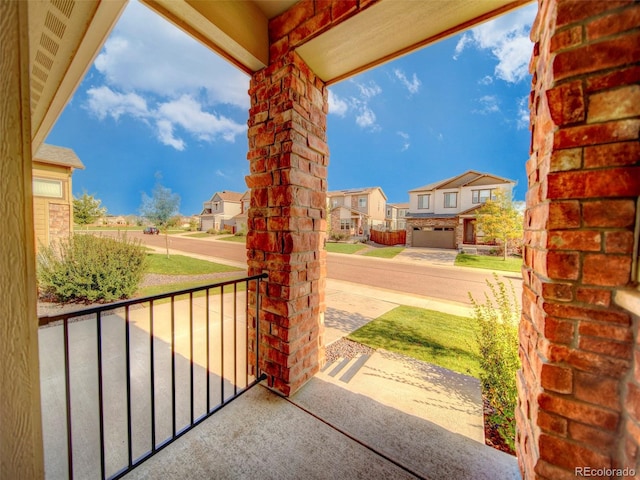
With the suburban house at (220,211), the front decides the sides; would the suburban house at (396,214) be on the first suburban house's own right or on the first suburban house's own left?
on the first suburban house's own left

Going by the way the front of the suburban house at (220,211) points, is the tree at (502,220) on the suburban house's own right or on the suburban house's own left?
on the suburban house's own left

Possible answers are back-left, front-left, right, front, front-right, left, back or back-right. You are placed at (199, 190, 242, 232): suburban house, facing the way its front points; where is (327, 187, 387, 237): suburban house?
left

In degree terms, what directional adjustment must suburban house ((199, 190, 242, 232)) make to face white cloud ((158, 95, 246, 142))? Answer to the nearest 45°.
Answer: approximately 135° to its right

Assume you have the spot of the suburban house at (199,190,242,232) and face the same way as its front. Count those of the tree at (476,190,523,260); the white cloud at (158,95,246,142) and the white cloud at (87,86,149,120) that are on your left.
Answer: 1

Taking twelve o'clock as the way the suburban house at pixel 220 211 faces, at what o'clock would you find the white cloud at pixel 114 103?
The white cloud is roughly at 3 o'clock from the suburban house.

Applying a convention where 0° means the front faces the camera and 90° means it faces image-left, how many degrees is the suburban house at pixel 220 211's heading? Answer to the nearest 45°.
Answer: approximately 45°

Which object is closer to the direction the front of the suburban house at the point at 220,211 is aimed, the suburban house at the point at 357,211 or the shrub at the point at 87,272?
the shrub

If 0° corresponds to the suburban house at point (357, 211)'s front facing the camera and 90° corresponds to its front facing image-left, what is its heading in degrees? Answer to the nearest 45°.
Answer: approximately 45°

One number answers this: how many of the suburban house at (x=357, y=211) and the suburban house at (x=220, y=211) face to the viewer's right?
0

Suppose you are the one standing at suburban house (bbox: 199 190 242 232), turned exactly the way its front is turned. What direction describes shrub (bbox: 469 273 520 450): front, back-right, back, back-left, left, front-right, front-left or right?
front-left
